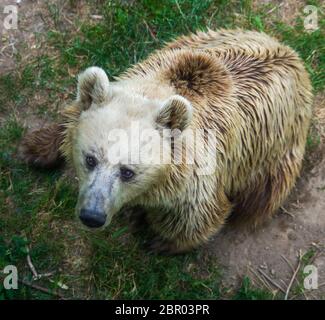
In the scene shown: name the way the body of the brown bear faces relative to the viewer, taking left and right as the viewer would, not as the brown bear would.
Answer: facing the viewer and to the left of the viewer
